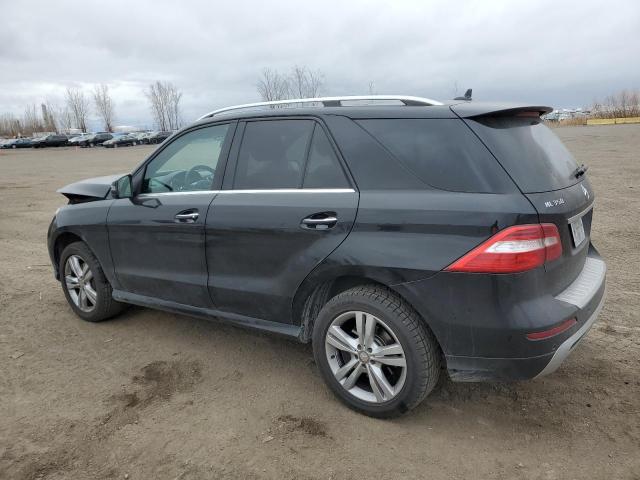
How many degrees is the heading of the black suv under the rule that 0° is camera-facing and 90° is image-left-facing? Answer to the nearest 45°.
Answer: approximately 135°
